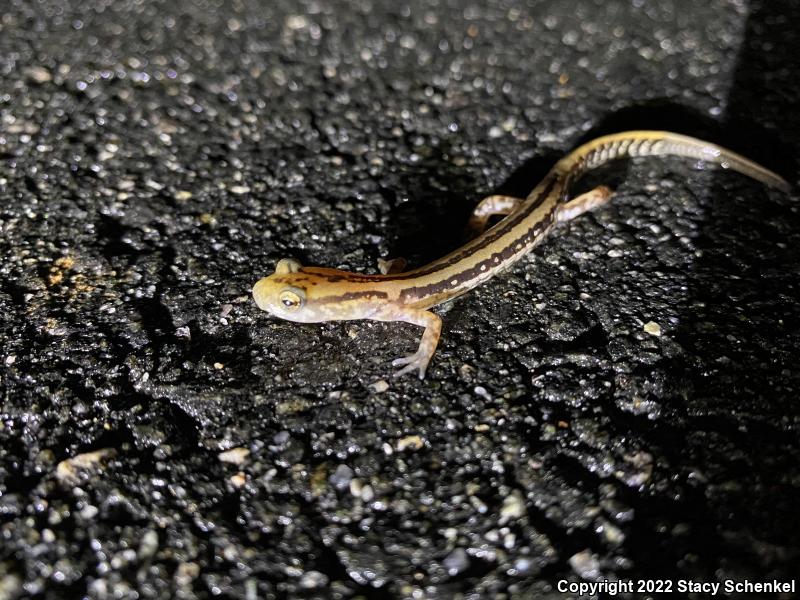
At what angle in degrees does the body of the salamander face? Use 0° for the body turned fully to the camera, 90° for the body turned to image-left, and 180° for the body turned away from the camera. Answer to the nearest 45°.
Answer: approximately 45°
